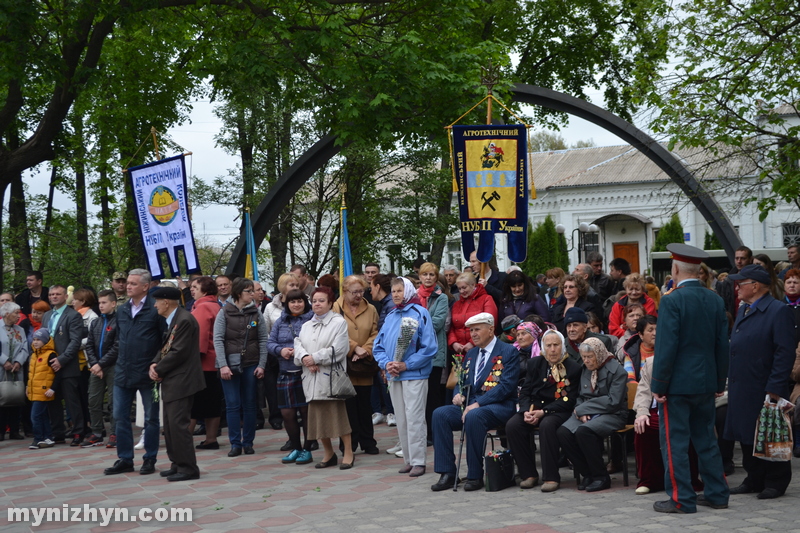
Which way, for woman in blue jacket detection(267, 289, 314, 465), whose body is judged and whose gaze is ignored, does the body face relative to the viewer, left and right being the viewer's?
facing the viewer

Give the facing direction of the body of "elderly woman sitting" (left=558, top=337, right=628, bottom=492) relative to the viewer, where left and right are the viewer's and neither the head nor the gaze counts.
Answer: facing the viewer and to the left of the viewer

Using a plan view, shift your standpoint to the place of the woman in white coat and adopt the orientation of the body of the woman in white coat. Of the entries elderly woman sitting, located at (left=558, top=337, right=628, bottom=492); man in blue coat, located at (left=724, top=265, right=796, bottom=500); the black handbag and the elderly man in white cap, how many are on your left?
4

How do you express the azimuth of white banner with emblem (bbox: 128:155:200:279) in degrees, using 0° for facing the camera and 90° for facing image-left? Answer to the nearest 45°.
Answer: approximately 0°

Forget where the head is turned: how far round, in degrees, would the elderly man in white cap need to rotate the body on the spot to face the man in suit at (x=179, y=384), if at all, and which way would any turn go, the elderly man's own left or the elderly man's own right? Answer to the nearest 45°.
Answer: approximately 45° to the elderly man's own right

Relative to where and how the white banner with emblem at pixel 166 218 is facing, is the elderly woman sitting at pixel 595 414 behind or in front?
in front

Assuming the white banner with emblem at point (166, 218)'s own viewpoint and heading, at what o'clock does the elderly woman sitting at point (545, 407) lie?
The elderly woman sitting is roughly at 11 o'clock from the white banner with emblem.

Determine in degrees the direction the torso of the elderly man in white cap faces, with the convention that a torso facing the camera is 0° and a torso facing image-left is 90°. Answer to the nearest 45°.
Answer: approximately 45°

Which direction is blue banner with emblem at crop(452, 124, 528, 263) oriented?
toward the camera

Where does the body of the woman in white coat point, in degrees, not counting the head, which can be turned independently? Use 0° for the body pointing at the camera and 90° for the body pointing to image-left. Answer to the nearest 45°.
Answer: approximately 45°

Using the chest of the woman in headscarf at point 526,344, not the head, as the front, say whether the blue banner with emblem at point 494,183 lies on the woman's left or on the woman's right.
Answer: on the woman's right

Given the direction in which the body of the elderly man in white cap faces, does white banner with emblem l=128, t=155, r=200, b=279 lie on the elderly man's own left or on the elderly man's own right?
on the elderly man's own right

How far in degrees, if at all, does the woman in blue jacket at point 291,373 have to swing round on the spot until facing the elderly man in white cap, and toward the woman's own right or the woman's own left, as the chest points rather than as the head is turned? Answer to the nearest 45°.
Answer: approximately 45° to the woman's own left

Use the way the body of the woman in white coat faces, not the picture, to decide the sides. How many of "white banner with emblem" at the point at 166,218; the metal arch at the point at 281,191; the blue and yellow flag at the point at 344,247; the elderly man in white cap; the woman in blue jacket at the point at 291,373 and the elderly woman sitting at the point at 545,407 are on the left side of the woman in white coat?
2

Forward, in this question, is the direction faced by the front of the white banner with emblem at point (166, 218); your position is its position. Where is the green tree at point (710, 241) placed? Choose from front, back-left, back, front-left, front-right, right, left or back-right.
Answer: back-left
